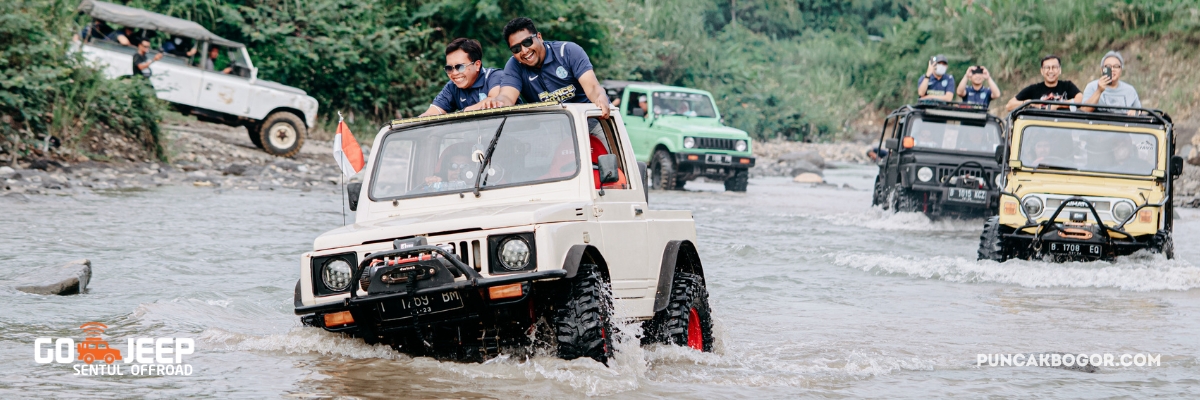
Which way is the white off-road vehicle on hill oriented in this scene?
to the viewer's right

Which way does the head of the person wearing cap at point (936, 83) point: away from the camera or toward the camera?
toward the camera

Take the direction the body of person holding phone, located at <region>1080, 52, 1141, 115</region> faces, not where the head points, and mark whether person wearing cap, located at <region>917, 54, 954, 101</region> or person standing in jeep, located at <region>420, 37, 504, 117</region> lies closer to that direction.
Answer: the person standing in jeep

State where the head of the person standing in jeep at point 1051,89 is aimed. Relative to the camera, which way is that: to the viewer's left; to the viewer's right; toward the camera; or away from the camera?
toward the camera

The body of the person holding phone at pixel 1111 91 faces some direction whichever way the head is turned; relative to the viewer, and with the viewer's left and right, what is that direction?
facing the viewer

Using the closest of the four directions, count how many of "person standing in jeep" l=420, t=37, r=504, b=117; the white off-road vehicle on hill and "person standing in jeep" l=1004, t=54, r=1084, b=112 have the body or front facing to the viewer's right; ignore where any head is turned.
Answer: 1

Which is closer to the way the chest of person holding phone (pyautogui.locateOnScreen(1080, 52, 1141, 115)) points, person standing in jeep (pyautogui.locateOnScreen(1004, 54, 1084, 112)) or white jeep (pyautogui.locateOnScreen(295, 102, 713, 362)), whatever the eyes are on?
the white jeep

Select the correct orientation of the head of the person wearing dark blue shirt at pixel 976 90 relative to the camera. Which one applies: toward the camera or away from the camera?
toward the camera

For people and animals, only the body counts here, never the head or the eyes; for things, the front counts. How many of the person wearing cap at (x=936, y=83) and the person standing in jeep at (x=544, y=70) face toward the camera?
2

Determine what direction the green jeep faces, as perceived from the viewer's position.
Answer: facing the viewer and to the right of the viewer

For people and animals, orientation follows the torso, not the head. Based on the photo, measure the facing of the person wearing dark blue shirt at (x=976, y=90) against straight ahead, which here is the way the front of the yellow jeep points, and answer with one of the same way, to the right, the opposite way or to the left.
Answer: the same way

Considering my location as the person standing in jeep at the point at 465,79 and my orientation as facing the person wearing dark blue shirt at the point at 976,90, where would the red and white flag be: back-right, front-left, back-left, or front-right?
back-left

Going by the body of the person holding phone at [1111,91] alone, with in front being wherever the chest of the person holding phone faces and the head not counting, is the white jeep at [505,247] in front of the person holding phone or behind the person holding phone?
in front

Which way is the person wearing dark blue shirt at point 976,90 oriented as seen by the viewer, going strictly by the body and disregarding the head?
toward the camera

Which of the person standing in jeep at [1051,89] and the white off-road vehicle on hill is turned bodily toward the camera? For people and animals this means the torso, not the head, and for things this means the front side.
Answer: the person standing in jeep

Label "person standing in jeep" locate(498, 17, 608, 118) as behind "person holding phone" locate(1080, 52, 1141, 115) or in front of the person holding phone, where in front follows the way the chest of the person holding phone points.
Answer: in front

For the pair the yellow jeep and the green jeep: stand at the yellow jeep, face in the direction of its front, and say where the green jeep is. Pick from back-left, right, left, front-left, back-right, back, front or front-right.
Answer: back-right

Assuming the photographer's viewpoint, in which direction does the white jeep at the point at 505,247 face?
facing the viewer and to the left of the viewer
